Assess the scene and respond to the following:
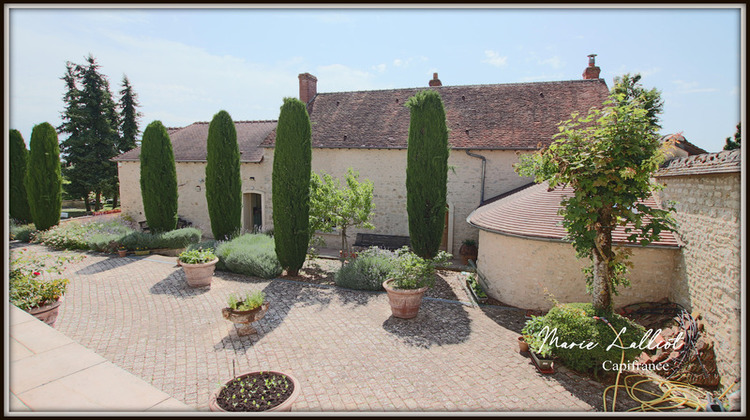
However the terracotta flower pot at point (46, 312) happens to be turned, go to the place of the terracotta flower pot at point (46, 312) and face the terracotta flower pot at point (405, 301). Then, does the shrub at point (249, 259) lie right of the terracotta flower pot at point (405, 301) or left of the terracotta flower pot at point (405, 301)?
left

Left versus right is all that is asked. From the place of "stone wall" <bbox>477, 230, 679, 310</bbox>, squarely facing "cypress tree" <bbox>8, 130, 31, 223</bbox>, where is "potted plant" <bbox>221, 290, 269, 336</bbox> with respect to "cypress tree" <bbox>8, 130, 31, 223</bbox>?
left

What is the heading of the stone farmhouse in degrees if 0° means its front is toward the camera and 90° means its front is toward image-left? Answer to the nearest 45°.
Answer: approximately 0°

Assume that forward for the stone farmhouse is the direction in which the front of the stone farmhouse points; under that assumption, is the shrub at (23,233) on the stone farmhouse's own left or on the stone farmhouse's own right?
on the stone farmhouse's own right

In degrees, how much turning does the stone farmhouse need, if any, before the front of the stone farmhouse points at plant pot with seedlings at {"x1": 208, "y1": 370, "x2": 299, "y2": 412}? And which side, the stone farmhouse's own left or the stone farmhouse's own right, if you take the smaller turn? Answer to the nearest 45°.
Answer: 0° — it already faces it

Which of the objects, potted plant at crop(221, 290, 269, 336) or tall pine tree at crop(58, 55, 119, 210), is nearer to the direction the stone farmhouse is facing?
the potted plant

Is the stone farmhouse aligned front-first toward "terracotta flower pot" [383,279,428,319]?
yes

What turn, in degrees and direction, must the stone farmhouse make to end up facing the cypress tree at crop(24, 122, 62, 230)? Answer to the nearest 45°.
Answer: approximately 90° to its right

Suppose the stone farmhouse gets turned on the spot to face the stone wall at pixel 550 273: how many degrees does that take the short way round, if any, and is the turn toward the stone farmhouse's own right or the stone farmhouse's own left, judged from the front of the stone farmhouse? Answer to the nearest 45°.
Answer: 0° — it already faces it

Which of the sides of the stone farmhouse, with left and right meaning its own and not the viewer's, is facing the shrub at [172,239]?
right
